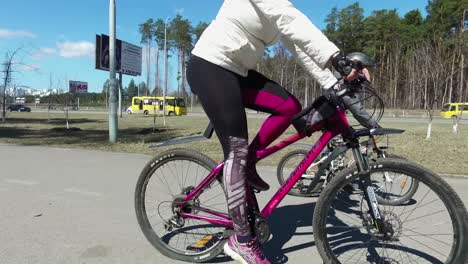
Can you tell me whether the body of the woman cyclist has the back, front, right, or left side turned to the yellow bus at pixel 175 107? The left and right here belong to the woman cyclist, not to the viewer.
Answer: left

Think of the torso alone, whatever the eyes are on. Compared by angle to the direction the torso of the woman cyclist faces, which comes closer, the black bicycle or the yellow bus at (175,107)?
the black bicycle

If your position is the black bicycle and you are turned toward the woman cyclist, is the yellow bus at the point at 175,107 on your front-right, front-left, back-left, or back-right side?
back-right

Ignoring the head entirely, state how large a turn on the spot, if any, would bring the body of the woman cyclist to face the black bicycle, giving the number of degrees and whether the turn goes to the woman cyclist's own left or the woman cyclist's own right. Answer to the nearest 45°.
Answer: approximately 45° to the woman cyclist's own left

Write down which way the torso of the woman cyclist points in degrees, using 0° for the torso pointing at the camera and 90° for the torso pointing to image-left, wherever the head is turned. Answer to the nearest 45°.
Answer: approximately 270°
